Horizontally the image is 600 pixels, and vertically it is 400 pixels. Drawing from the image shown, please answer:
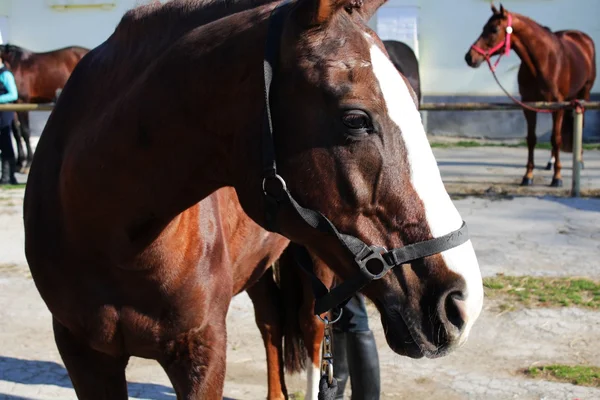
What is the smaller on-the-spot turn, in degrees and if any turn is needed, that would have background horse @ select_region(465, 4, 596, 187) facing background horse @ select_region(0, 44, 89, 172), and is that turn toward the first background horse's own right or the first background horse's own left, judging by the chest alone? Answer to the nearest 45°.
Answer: approximately 45° to the first background horse's own right

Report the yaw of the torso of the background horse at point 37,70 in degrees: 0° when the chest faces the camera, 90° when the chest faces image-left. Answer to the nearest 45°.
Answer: approximately 90°

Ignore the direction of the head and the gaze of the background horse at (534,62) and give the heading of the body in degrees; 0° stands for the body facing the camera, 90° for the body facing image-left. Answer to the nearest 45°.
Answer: approximately 45°

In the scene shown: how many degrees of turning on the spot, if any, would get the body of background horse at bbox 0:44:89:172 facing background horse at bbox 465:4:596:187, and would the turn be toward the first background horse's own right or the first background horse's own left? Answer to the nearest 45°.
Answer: approximately 135° to the first background horse's own left
